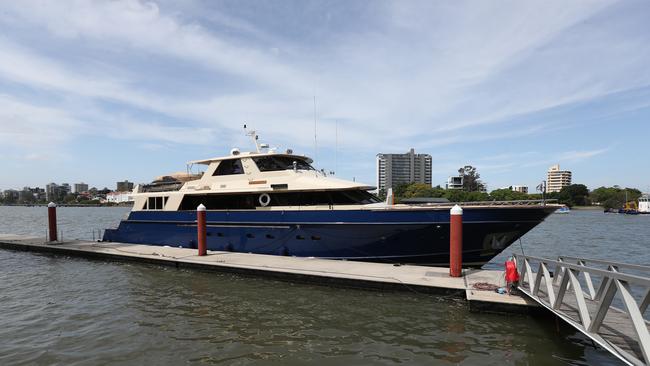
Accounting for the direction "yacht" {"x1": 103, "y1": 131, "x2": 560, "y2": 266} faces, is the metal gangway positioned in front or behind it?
in front

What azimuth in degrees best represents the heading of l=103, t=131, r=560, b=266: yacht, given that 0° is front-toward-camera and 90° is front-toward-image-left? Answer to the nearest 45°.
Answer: approximately 315°

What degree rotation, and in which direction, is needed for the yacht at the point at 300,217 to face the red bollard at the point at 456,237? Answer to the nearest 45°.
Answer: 0° — it already faces it
